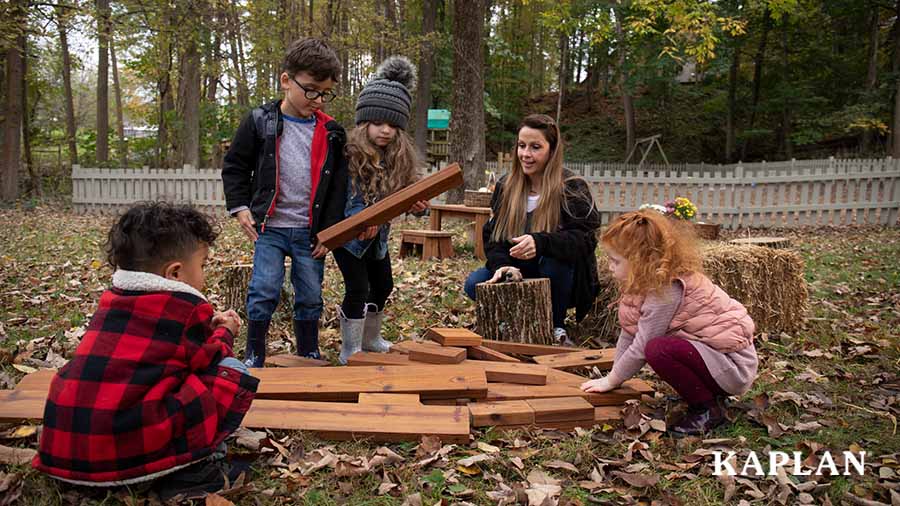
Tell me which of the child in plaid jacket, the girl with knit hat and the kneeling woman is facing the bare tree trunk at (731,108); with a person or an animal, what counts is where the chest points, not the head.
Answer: the child in plaid jacket

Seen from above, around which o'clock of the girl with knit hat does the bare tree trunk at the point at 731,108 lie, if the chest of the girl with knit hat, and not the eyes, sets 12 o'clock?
The bare tree trunk is roughly at 7 o'clock from the girl with knit hat.

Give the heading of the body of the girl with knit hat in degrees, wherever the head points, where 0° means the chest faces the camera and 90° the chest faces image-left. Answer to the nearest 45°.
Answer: approximately 0°

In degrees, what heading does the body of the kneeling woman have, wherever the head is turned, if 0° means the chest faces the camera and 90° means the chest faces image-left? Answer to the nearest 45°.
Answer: approximately 45°

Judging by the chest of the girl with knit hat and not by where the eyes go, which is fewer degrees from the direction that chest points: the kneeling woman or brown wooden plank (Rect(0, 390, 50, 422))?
the brown wooden plank

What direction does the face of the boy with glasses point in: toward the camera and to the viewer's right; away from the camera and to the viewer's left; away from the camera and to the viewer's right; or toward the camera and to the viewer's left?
toward the camera and to the viewer's right

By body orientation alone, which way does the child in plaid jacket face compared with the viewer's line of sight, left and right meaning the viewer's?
facing away from the viewer and to the right of the viewer

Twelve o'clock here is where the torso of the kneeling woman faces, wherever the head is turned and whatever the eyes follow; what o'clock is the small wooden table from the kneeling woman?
The small wooden table is roughly at 4 o'clock from the kneeling woman.

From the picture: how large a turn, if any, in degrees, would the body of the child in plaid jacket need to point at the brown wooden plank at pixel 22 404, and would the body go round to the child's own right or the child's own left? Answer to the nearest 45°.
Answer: approximately 90° to the child's own left

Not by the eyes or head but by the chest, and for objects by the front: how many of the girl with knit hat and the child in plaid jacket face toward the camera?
1

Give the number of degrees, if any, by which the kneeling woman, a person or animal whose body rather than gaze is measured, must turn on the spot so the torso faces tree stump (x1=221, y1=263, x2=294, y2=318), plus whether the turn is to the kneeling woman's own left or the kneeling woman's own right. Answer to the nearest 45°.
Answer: approximately 45° to the kneeling woman's own right
